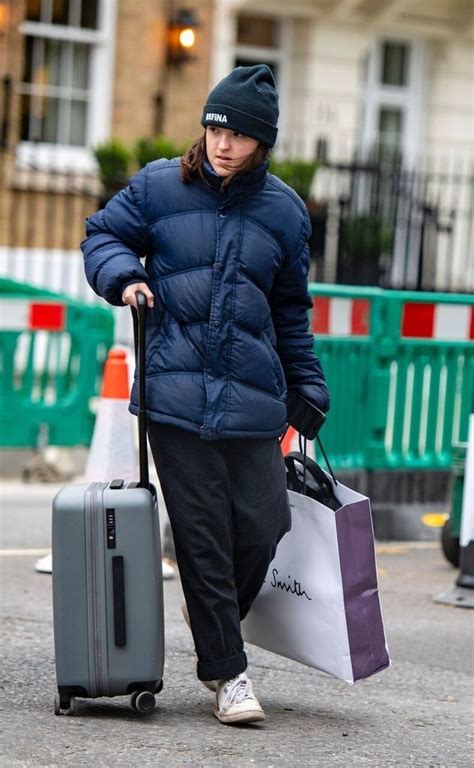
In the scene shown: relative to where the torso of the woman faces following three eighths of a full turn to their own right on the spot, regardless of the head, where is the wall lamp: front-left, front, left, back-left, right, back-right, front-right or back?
front-right

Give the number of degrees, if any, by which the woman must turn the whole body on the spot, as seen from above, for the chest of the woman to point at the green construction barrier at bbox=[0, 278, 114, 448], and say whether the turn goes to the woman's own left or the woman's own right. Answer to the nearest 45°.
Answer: approximately 180°

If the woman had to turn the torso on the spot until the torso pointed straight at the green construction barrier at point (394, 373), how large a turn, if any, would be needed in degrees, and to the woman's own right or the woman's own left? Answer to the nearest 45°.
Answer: approximately 180°

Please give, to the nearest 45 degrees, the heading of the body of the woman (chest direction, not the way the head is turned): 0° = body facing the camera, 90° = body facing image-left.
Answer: approximately 0°

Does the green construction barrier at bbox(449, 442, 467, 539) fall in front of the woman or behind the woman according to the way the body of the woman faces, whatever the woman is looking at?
behind
